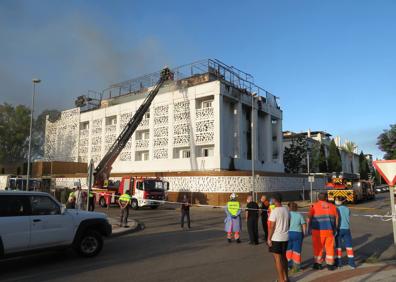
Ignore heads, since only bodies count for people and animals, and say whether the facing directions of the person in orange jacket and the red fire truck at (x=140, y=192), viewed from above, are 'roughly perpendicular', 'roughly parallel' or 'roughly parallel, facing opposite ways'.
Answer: roughly perpendicular

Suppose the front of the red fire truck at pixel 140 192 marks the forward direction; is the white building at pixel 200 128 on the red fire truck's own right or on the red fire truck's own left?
on the red fire truck's own left

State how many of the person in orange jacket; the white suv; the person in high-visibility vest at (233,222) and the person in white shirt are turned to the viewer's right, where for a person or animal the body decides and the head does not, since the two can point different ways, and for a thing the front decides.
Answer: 1

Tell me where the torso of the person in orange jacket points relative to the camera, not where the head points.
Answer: away from the camera

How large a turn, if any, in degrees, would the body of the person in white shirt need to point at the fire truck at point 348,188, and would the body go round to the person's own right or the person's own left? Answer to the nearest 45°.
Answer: approximately 45° to the person's own right

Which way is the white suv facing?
to the viewer's right

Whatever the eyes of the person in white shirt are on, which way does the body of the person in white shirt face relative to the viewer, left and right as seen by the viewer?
facing away from the viewer and to the left of the viewer

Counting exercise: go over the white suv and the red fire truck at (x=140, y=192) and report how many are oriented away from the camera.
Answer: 0

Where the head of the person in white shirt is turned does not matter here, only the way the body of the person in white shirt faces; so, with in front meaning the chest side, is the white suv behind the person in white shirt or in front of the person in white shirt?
in front

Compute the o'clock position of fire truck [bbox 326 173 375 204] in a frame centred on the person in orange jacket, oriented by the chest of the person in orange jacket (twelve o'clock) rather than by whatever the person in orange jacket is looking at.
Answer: The fire truck is roughly at 12 o'clock from the person in orange jacket.
